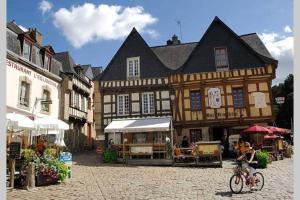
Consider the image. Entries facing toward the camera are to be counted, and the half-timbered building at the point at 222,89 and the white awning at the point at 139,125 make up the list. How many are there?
2

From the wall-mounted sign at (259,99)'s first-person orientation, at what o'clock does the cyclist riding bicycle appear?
The cyclist riding bicycle is roughly at 12 o'clock from the wall-mounted sign.

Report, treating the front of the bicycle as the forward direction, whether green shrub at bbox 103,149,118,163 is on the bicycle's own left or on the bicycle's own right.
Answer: on the bicycle's own right

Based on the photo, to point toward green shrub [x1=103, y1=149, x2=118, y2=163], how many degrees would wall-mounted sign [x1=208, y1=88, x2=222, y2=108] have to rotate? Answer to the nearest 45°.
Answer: approximately 45° to its right

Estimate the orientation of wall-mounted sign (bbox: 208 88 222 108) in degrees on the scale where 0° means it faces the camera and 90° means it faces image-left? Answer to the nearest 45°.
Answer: approximately 0°

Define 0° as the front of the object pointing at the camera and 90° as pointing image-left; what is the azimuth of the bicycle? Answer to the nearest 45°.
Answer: approximately 45°

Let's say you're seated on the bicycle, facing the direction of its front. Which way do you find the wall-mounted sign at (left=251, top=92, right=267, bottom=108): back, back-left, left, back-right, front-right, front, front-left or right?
back-right

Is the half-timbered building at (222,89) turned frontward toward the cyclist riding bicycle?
yes
